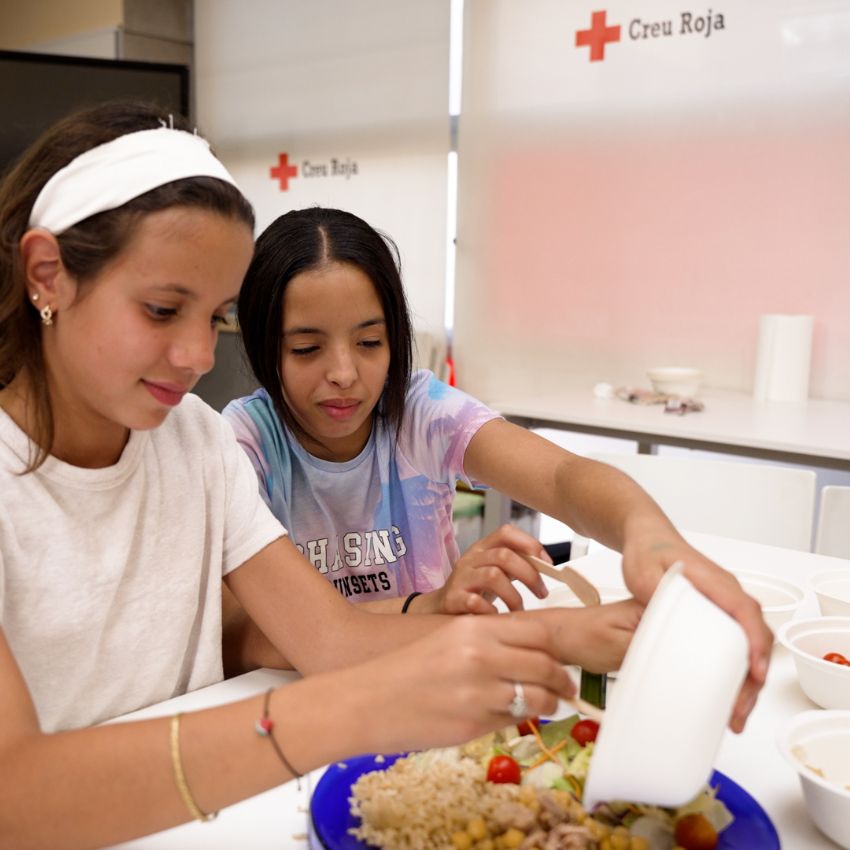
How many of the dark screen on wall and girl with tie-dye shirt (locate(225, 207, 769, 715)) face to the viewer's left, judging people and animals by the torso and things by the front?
0

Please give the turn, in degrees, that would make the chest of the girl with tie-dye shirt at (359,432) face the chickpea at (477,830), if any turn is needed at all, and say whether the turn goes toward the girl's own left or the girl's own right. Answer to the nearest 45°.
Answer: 0° — they already face it

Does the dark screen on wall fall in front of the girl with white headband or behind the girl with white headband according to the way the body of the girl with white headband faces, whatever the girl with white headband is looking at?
behind

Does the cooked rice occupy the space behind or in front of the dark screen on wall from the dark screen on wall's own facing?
in front

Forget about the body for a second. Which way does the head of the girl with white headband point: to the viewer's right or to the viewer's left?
to the viewer's right

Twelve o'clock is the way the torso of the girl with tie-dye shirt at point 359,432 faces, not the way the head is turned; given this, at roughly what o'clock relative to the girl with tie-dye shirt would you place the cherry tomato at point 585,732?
The cherry tomato is roughly at 11 o'clock from the girl with tie-dye shirt.

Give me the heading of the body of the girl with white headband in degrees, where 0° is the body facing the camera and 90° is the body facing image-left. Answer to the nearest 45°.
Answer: approximately 315°

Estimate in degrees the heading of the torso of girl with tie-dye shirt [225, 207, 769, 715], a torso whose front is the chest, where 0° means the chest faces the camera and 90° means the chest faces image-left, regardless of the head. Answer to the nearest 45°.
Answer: approximately 0°
